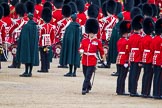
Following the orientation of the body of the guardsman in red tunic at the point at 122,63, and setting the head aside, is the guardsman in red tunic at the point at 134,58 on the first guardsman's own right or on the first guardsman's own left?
on the first guardsman's own right
